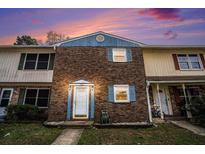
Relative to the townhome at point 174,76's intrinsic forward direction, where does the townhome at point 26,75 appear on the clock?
the townhome at point 26,75 is roughly at 2 o'clock from the townhome at point 174,76.

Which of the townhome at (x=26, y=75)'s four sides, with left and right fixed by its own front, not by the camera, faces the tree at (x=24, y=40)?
back

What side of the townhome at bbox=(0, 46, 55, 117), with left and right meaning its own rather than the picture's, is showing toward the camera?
front

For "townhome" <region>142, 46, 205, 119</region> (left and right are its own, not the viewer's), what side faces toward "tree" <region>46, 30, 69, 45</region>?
right

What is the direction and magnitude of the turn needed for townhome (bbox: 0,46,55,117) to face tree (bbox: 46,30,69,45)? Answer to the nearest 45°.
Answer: approximately 180°

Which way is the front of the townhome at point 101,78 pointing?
toward the camera

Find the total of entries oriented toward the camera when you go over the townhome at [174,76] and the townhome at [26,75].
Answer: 2

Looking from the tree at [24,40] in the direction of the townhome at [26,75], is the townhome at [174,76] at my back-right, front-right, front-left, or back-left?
front-left

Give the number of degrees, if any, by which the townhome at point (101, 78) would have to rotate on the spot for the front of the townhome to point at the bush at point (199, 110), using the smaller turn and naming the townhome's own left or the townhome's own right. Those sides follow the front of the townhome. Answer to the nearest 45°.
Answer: approximately 90° to the townhome's own left
